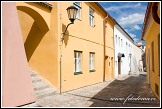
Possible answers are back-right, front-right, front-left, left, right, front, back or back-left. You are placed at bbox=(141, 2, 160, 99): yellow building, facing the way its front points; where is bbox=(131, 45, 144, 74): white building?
right

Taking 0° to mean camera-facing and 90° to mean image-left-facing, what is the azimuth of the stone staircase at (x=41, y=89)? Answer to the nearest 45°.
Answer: approximately 315°

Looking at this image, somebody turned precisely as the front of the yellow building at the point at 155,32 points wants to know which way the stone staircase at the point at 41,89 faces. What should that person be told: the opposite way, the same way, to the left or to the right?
the opposite way

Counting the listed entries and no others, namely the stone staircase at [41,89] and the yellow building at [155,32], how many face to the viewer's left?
1

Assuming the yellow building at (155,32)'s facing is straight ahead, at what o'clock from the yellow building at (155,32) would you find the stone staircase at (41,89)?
The stone staircase is roughly at 12 o'clock from the yellow building.

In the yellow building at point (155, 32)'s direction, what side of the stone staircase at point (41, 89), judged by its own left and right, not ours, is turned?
front

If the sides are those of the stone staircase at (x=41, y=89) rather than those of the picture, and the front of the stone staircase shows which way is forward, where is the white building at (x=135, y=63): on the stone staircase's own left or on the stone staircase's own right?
on the stone staircase's own left

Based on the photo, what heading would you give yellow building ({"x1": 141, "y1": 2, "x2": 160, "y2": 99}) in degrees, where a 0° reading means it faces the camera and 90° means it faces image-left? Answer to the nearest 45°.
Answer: approximately 90°

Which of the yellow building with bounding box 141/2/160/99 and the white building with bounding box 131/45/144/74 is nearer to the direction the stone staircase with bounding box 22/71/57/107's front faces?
the yellow building

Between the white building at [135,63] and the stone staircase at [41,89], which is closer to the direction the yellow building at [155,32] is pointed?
the stone staircase

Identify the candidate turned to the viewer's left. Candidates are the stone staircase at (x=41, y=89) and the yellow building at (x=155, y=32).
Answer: the yellow building
